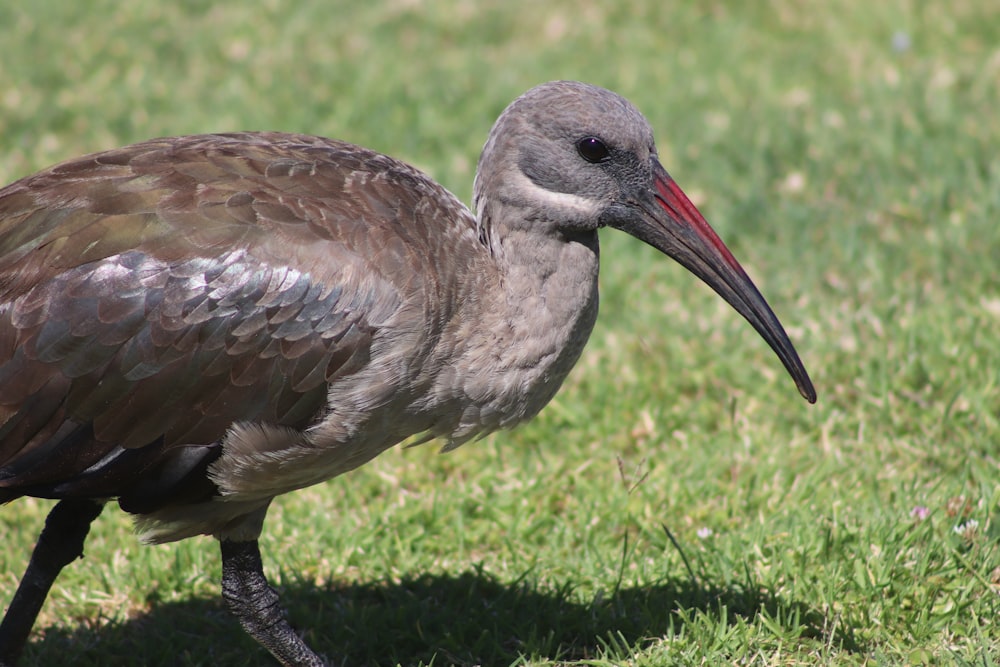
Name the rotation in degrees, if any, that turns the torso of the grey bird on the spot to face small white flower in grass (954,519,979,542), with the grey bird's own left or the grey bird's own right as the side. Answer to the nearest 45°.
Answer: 0° — it already faces it

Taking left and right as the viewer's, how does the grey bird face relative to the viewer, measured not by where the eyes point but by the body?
facing to the right of the viewer
